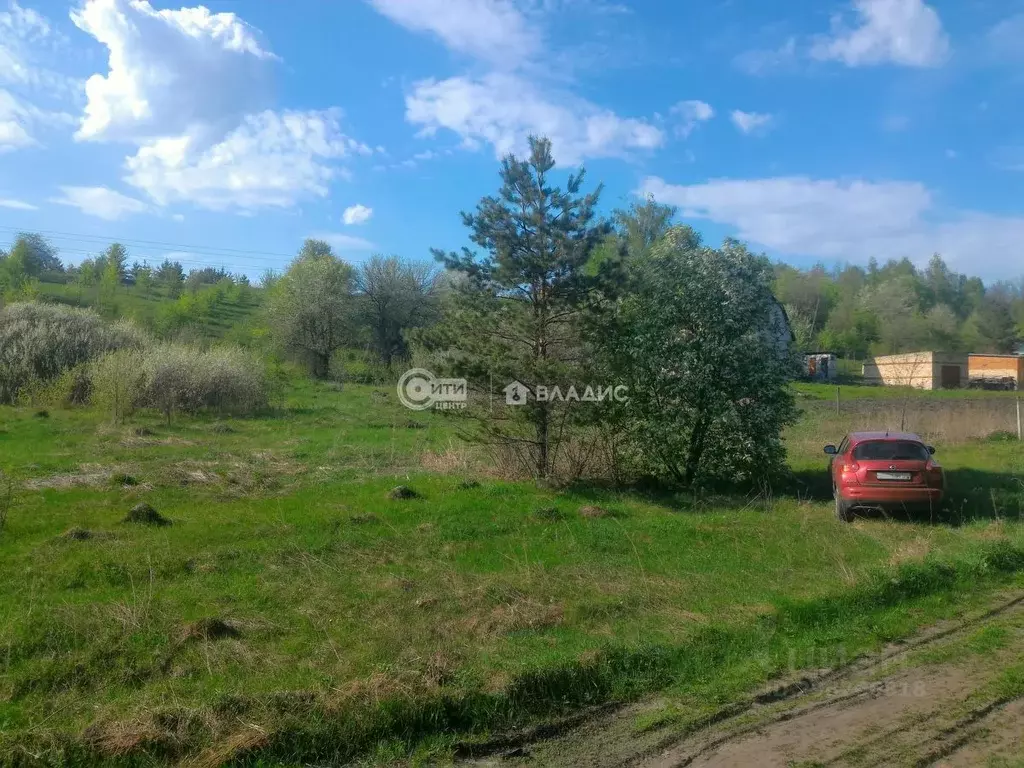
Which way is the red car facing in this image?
away from the camera

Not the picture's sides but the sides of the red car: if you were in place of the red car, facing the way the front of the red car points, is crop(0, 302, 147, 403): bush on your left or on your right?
on your left
